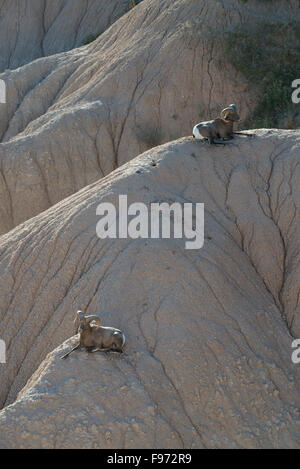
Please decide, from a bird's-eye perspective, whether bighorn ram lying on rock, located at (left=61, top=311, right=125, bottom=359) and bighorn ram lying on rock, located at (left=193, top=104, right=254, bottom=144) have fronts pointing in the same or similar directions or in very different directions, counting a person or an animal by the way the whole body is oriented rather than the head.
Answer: very different directions

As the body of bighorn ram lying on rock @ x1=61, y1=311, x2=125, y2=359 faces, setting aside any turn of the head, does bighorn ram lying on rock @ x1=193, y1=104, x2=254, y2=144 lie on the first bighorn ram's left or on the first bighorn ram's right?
on the first bighorn ram's right

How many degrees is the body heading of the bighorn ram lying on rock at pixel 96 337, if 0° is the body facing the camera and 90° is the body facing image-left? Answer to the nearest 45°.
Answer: approximately 90°

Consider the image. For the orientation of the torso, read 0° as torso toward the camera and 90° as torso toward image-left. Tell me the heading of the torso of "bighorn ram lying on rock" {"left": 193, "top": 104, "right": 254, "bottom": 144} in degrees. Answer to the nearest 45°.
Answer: approximately 270°

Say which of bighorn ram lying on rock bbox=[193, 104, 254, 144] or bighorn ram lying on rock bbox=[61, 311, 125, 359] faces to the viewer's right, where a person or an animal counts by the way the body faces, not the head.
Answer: bighorn ram lying on rock bbox=[193, 104, 254, 144]
